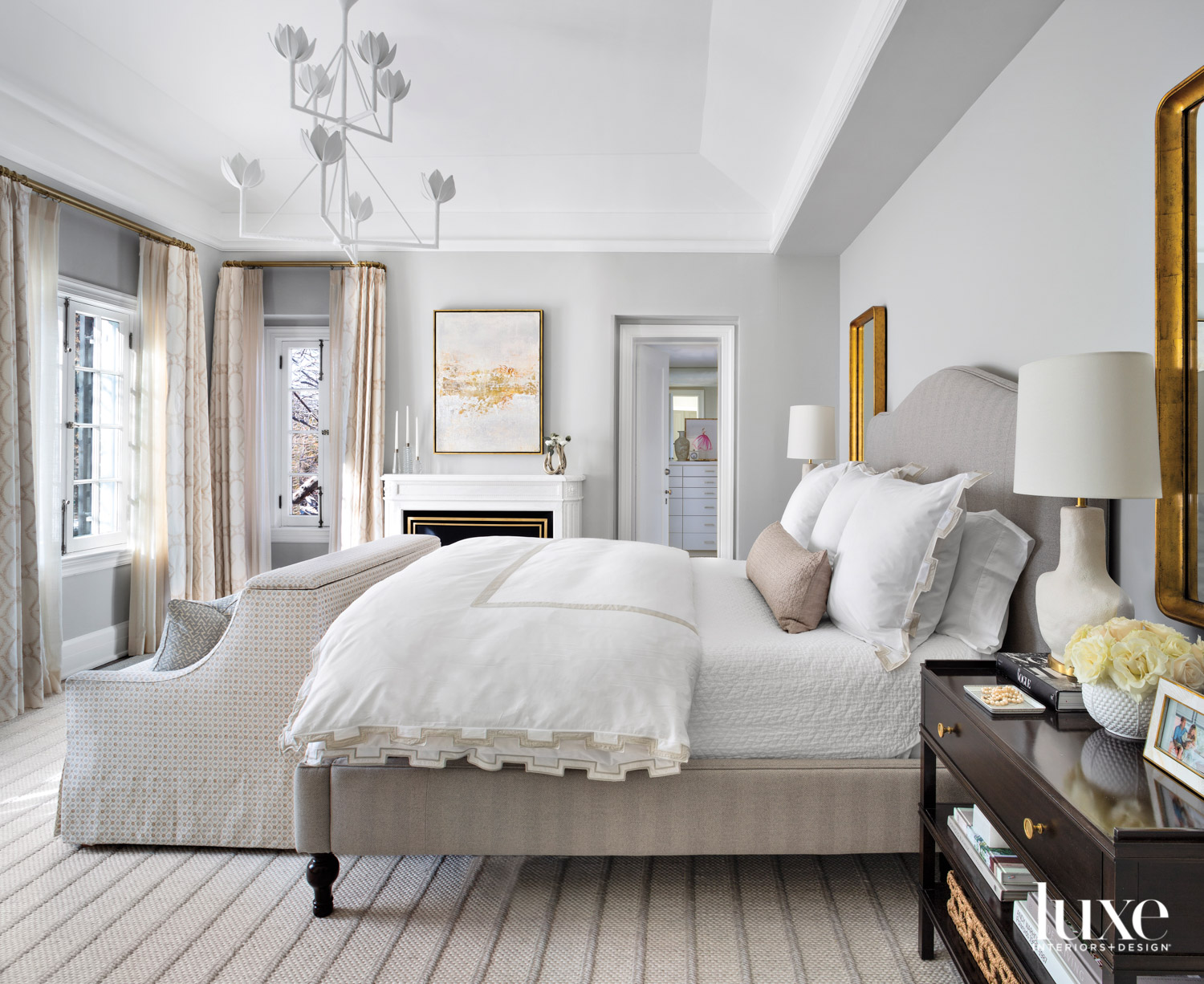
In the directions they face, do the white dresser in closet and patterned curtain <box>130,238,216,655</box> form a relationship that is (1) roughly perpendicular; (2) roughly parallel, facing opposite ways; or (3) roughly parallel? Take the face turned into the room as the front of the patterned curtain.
roughly perpendicular

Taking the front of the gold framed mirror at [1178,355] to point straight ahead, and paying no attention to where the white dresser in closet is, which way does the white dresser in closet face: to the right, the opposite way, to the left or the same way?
to the left

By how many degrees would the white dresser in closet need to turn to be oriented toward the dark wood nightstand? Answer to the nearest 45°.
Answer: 0° — it already faces it

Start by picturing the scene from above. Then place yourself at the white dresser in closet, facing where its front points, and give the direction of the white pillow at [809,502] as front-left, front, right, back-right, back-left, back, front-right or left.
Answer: front

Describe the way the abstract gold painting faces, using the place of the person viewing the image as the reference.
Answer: facing the viewer

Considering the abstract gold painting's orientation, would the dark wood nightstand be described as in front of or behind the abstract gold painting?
in front

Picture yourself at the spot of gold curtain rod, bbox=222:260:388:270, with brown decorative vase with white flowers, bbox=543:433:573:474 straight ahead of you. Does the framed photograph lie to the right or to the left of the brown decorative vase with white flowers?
right

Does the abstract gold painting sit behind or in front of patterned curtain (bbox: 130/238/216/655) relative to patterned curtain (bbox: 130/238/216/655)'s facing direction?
in front

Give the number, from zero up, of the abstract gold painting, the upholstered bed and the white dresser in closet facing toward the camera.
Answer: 2

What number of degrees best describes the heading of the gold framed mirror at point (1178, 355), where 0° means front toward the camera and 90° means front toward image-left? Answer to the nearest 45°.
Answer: approximately 45°

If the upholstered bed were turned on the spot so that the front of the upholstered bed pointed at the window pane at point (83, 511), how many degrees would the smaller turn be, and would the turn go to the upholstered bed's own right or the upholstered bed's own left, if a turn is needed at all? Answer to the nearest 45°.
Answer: approximately 45° to the upholstered bed's own right

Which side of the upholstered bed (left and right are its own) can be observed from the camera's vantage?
left

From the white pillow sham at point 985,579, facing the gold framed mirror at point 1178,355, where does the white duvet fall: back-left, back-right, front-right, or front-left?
back-right

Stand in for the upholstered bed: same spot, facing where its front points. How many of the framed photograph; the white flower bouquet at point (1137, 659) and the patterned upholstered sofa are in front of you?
1

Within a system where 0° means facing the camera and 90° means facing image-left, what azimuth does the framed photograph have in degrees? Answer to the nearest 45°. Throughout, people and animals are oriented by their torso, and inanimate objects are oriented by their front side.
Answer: approximately 45°
